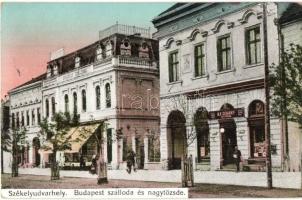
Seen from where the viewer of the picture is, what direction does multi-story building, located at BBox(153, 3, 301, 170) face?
facing the viewer and to the left of the viewer

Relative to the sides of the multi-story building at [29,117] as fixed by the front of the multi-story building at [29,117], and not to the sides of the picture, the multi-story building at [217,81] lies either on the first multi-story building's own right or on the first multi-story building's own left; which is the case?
on the first multi-story building's own left

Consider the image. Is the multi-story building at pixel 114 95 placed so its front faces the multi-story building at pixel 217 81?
no

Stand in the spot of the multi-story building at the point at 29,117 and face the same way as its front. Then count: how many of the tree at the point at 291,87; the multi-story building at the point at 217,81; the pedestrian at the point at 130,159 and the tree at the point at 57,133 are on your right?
0

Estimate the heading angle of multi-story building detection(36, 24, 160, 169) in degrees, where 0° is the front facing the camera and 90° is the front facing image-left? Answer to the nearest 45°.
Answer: approximately 45°

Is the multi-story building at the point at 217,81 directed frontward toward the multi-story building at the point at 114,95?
no

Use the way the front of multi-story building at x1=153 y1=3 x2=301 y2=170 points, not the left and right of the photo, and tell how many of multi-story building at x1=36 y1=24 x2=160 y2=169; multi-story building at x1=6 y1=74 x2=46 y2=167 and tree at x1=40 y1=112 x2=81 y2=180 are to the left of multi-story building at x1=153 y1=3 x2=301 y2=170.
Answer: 0

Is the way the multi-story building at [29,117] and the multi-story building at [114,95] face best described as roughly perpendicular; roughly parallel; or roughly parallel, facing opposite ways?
roughly parallel

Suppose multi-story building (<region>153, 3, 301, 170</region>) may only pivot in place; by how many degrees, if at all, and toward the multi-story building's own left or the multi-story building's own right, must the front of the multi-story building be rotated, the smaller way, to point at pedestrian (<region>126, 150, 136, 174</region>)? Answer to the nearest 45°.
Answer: approximately 90° to the multi-story building's own right

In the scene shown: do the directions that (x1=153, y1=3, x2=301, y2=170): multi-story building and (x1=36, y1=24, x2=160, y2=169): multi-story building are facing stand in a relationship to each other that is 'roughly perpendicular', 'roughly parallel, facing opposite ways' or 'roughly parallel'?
roughly parallel

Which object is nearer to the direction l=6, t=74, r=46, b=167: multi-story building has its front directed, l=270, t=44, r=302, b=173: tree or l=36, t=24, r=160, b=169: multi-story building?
the tree

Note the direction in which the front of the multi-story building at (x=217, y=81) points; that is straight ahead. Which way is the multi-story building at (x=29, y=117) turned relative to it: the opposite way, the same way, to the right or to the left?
the same way

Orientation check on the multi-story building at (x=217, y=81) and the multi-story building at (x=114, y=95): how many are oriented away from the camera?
0

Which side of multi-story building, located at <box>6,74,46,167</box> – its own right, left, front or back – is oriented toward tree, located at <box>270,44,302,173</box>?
left

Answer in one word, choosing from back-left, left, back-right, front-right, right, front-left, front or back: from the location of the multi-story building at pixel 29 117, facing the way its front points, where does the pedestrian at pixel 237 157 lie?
left
